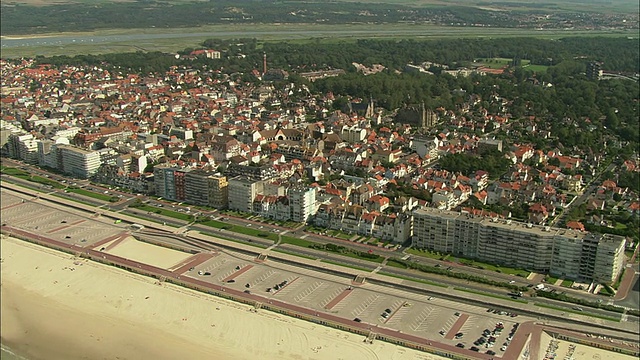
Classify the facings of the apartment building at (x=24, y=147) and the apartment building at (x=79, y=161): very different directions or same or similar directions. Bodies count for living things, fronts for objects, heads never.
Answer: same or similar directions

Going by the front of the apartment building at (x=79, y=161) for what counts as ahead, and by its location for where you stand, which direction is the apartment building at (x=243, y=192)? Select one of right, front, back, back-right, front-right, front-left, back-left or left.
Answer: left

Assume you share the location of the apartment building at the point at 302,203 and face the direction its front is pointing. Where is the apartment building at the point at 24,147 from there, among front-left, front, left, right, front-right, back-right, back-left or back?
right

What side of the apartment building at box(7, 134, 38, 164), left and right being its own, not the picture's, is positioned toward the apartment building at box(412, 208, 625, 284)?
left

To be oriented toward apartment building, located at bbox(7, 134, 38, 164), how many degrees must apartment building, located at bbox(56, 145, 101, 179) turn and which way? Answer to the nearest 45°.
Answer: approximately 90° to its right

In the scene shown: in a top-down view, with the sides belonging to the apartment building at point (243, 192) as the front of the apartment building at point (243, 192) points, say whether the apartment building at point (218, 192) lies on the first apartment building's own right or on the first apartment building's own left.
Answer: on the first apartment building's own right

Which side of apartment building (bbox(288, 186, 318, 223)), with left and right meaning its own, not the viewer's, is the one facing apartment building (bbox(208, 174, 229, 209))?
right

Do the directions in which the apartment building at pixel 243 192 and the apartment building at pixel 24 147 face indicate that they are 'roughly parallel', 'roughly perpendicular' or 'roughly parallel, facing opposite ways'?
roughly parallel

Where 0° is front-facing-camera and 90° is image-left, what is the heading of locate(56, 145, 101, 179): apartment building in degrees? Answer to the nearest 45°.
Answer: approximately 45°

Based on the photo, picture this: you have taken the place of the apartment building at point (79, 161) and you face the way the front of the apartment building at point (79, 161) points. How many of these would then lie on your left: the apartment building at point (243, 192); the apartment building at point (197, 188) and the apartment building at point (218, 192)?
3

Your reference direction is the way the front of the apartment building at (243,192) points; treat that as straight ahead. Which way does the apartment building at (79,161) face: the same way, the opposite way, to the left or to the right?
the same way

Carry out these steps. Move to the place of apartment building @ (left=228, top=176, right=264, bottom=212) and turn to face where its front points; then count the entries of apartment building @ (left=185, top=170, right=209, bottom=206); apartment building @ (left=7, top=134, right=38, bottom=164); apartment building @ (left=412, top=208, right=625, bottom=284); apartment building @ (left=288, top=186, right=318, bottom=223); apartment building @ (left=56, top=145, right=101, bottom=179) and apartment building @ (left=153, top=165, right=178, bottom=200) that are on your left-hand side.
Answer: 2

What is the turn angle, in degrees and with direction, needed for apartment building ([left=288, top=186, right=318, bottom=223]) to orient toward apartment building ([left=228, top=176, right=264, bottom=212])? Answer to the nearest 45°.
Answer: approximately 90° to its right

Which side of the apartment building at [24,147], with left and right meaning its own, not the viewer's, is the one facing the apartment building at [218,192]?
left
